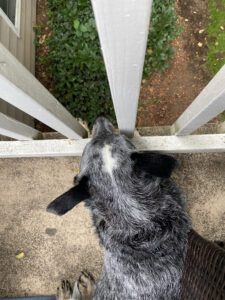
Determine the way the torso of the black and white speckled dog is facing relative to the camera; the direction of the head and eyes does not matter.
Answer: away from the camera

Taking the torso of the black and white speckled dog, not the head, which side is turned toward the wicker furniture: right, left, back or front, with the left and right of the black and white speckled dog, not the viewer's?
right
